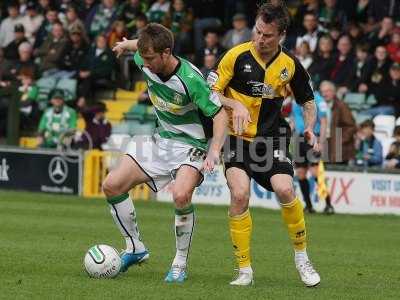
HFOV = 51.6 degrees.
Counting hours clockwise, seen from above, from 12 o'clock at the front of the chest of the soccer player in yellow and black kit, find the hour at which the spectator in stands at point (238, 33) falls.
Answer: The spectator in stands is roughly at 6 o'clock from the soccer player in yellow and black kit.

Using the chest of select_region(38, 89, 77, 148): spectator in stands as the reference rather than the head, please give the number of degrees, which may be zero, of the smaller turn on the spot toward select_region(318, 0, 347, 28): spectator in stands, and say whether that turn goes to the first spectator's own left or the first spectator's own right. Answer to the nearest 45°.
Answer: approximately 90° to the first spectator's own left

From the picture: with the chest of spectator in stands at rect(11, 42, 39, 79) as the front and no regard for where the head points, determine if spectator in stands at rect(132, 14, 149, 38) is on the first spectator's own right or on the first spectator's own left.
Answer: on the first spectator's own left

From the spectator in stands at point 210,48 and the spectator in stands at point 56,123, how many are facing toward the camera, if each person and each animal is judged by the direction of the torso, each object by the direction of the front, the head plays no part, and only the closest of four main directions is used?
2

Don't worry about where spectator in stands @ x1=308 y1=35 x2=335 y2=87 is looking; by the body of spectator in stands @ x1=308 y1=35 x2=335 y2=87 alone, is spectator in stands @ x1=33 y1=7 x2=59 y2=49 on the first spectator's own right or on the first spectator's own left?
on the first spectator's own right
